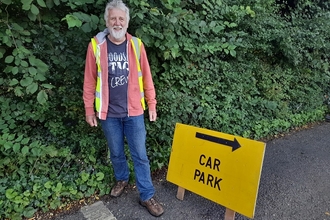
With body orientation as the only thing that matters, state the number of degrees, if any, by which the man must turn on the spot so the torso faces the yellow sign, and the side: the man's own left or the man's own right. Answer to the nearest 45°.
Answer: approximately 90° to the man's own left

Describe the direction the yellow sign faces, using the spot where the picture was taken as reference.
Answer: facing the viewer and to the left of the viewer

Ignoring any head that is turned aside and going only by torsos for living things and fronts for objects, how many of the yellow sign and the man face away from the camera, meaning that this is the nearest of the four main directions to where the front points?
0

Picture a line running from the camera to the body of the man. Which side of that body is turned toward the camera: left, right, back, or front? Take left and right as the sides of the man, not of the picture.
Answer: front

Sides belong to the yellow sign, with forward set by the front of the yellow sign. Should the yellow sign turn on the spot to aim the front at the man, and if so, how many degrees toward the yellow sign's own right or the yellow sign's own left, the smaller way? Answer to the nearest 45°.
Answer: approximately 45° to the yellow sign's own right
